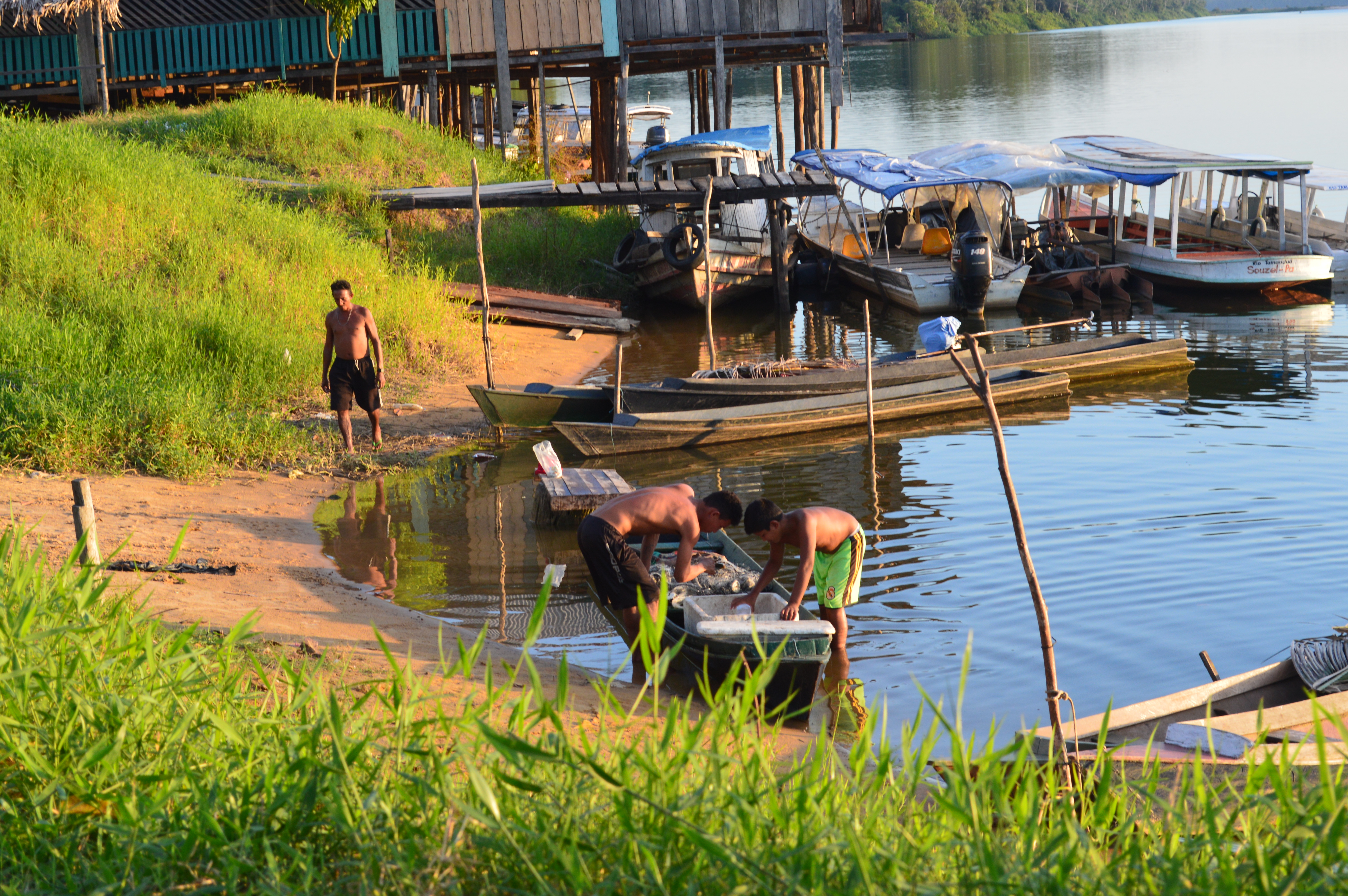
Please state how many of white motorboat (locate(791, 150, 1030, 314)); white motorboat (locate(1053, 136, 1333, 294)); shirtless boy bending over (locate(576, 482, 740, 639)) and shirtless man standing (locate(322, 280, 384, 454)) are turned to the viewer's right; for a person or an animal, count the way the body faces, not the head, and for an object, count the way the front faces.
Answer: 1

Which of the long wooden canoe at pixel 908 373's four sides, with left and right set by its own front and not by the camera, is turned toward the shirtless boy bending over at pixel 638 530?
left

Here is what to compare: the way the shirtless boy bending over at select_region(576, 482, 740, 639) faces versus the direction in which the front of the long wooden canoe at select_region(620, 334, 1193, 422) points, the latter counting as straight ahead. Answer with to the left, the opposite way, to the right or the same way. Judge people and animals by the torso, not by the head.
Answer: the opposite way

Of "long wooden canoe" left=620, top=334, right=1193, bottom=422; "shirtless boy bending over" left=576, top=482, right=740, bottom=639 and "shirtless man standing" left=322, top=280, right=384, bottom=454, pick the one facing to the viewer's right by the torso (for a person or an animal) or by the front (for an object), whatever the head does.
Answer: the shirtless boy bending over

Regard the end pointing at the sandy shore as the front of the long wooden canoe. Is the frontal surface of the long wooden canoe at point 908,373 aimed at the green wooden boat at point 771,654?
no

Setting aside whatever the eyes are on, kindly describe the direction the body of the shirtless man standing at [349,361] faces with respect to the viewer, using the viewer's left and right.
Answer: facing the viewer

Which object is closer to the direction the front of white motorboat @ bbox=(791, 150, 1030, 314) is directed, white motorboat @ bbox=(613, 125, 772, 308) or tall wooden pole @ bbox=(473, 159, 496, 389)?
the white motorboat

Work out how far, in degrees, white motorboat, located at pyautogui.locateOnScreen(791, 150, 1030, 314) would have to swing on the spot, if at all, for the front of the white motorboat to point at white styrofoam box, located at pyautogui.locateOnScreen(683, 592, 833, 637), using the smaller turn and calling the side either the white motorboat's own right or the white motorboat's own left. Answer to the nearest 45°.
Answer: approximately 135° to the white motorboat's own left

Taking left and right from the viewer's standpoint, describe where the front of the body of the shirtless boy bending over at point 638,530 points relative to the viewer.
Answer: facing to the right of the viewer

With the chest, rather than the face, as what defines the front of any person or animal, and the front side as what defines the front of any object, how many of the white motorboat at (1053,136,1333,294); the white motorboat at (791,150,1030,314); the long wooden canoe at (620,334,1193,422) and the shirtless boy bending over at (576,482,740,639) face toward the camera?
0

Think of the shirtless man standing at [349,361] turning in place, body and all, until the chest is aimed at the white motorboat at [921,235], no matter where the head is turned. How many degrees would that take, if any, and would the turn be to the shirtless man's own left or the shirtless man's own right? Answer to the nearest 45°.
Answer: approximately 135° to the shirtless man's own left

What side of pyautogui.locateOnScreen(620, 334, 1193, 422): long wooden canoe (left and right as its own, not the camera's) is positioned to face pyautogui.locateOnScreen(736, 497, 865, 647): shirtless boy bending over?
left

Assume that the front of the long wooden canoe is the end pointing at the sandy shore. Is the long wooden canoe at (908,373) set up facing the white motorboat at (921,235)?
no
